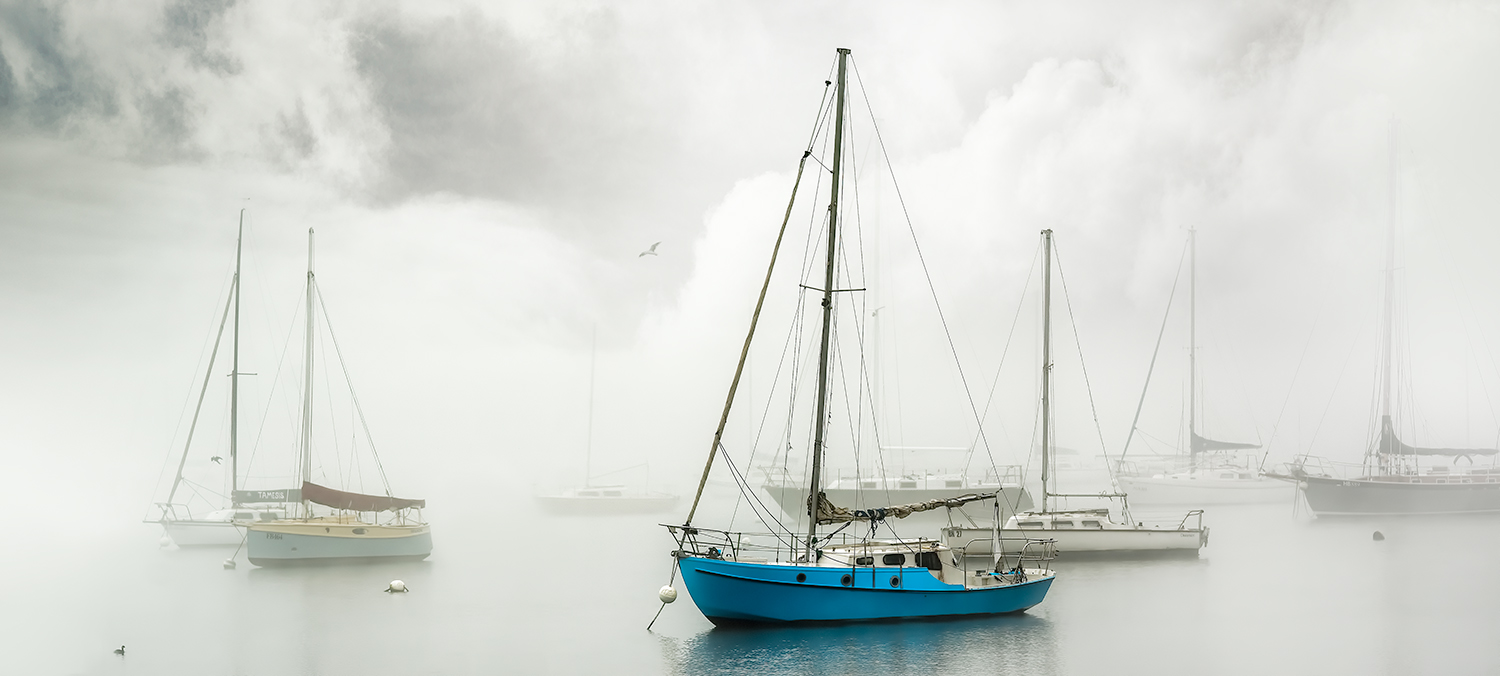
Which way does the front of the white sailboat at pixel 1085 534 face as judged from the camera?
facing to the left of the viewer

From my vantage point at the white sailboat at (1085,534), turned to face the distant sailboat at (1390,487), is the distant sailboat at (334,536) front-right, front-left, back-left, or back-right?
back-left

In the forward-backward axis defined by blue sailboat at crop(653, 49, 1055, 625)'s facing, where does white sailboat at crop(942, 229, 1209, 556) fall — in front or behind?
behind

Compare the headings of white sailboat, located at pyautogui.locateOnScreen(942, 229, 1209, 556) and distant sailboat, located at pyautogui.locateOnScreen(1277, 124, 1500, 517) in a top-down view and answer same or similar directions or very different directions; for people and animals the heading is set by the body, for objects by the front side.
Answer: same or similar directions

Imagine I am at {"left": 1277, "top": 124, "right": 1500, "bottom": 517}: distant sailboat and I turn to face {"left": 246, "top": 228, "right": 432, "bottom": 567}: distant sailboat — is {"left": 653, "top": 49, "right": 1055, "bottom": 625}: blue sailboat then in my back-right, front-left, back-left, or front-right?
front-left

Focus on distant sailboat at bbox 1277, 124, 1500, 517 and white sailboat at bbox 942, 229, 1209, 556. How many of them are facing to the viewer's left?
2

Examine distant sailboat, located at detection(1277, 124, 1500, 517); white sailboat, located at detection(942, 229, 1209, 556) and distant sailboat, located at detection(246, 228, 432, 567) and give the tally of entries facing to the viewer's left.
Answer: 3

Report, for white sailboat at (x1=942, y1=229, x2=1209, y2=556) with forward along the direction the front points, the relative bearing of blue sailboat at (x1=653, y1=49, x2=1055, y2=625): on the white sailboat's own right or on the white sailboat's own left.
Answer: on the white sailboat's own left

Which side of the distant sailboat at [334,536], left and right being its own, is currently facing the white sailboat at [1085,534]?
back

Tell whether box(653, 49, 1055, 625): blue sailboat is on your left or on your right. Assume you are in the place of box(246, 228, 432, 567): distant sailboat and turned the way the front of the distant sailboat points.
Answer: on your left

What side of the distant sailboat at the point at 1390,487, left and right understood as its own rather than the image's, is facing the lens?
left

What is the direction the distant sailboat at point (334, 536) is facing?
to the viewer's left

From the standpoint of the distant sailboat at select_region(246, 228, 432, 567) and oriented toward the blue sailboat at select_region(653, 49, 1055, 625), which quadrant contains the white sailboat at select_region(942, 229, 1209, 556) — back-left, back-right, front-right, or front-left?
front-left

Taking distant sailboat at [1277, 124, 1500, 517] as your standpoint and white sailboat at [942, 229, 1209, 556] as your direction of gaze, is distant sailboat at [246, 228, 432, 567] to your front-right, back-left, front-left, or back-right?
front-right

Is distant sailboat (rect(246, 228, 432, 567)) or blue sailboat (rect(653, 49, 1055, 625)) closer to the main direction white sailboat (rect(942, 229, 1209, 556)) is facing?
the distant sailboat
